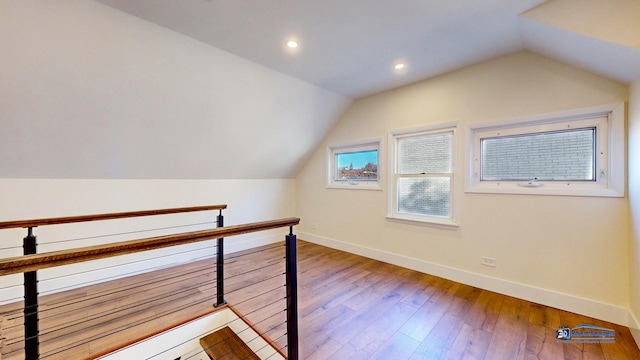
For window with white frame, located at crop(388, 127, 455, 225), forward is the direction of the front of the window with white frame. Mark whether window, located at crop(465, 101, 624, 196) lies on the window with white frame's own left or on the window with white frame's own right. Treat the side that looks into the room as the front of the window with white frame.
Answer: on the window with white frame's own left

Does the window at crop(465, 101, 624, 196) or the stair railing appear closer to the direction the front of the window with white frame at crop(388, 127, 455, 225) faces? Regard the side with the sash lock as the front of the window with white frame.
the stair railing

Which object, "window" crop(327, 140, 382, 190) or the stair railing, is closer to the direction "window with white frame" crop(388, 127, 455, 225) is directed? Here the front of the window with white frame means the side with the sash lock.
the stair railing

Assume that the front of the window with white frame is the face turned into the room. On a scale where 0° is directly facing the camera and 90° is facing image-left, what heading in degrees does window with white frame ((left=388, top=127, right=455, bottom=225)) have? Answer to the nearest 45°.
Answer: approximately 45°

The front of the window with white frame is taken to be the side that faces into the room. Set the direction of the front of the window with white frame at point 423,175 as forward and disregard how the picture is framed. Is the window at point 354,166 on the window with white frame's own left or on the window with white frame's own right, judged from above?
on the window with white frame's own right

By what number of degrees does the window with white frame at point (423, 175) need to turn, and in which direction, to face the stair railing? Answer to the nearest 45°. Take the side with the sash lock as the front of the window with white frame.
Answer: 0° — it already faces it
